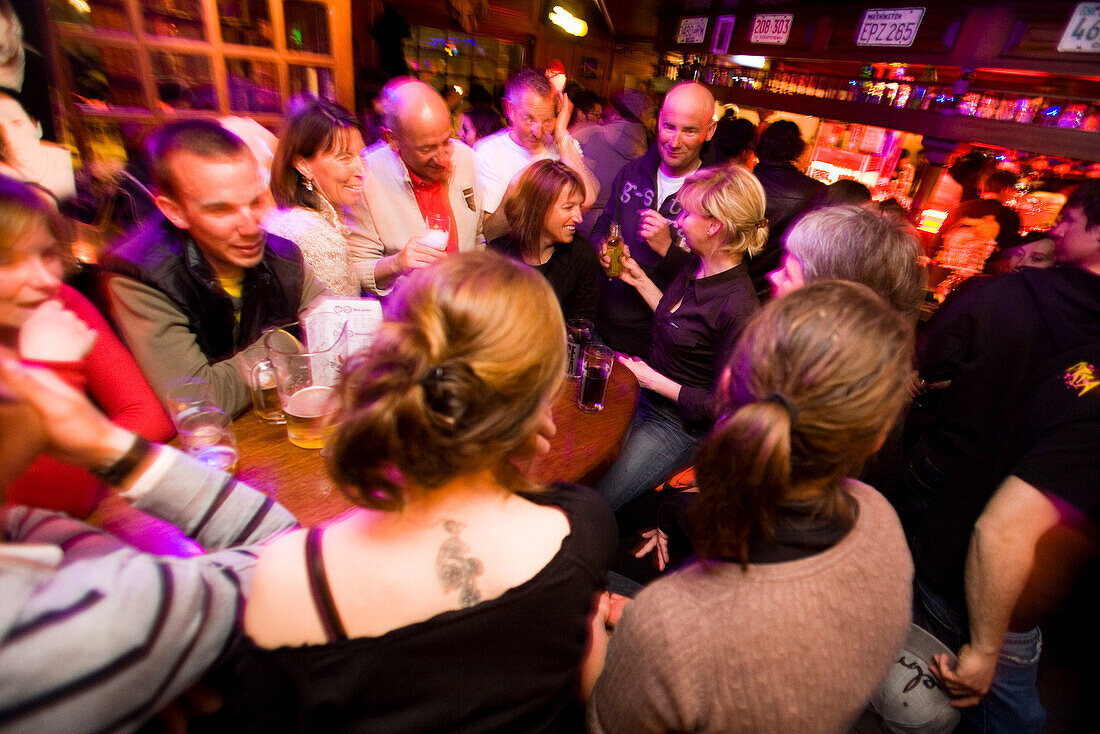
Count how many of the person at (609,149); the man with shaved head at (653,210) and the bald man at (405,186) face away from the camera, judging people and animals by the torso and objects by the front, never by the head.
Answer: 1

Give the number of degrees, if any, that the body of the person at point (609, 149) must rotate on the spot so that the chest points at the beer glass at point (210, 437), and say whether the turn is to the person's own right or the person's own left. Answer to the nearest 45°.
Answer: approximately 180°

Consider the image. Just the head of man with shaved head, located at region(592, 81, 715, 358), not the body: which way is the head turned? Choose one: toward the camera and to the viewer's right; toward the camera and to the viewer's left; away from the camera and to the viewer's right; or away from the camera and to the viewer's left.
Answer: toward the camera and to the viewer's left

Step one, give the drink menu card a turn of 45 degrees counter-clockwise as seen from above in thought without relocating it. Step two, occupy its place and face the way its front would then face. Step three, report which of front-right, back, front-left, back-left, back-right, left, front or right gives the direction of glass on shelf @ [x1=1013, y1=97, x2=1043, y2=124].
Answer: front-left

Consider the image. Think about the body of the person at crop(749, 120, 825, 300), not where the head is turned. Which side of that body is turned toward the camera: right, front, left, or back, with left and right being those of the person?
back

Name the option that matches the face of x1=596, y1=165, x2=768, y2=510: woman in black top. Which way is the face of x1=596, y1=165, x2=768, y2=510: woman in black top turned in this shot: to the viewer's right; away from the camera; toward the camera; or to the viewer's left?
to the viewer's left

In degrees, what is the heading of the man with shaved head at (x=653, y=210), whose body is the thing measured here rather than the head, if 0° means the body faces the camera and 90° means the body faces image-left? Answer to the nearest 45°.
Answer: approximately 0°

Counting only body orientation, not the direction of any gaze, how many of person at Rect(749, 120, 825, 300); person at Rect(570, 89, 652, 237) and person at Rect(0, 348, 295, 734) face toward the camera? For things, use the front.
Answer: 0

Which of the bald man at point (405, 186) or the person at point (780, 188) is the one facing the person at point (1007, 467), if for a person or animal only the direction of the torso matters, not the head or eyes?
the bald man

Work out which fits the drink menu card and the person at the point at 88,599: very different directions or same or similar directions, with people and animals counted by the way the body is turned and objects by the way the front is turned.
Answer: very different directions

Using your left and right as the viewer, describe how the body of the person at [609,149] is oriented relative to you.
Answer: facing away from the viewer

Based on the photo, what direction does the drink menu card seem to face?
toward the camera

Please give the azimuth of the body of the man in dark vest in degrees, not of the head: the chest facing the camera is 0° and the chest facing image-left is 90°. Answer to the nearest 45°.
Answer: approximately 315°

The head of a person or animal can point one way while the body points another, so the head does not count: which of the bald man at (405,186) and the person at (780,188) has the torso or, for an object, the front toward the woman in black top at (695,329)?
the bald man

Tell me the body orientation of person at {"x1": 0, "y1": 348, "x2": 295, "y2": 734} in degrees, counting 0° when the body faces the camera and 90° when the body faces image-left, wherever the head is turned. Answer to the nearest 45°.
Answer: approximately 180°

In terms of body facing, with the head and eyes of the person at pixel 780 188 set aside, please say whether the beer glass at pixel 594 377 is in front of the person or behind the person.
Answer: behind

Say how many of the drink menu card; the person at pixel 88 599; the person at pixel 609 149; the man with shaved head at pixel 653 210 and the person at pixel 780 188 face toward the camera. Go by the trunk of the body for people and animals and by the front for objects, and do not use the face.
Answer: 2
